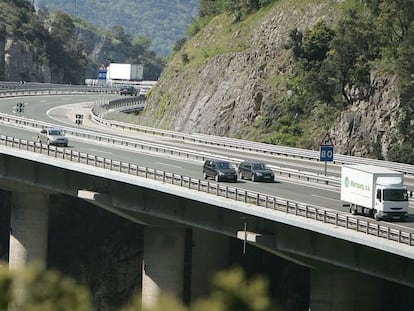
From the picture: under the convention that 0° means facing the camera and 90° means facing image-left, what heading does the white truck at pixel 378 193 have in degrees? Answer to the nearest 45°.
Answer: approximately 315°
